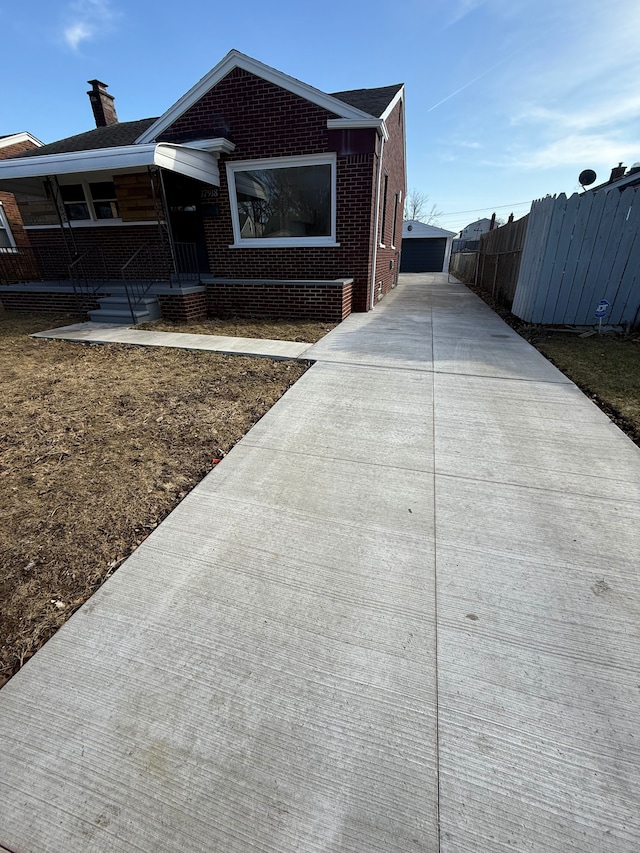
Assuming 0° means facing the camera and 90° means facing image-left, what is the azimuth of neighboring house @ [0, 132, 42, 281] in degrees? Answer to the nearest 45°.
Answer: approximately 0°

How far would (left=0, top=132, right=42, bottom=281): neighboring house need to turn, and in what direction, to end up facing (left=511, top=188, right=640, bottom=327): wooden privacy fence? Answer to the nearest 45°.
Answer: approximately 45° to its left

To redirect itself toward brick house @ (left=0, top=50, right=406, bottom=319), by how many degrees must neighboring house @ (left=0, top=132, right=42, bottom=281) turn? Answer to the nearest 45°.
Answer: approximately 45° to its left

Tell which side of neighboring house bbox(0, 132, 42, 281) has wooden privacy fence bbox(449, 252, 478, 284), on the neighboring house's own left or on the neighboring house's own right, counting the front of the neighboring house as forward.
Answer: on the neighboring house's own left

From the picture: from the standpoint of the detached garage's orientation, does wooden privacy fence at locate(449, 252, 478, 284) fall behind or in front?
in front

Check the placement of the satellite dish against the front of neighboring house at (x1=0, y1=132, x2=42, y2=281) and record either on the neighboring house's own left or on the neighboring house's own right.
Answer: on the neighboring house's own left

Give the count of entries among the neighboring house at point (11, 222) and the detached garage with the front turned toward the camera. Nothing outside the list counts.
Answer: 2

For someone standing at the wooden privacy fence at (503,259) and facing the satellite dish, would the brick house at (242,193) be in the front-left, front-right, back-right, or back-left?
back-left

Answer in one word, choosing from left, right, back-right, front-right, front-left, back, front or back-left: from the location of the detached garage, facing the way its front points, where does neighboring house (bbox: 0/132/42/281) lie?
front-right

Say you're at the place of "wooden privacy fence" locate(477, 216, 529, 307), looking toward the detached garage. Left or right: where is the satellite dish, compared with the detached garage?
right

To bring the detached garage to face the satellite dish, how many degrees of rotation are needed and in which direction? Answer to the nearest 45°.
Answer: approximately 45° to its left
